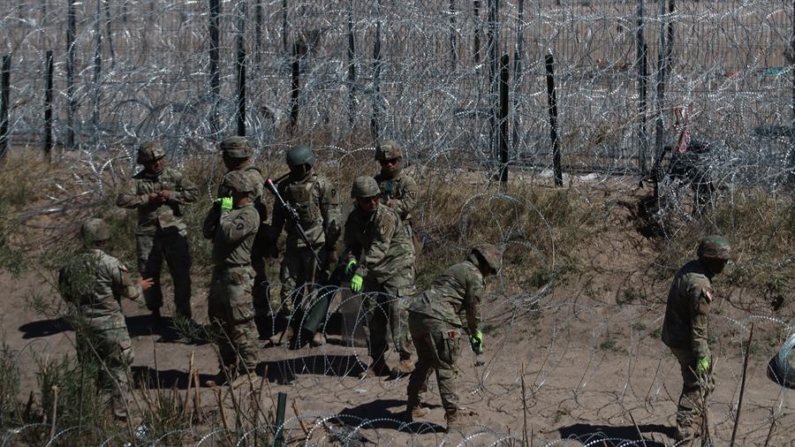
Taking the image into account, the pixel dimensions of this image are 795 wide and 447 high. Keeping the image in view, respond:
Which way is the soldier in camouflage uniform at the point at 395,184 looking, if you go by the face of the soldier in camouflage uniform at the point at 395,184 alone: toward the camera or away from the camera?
toward the camera

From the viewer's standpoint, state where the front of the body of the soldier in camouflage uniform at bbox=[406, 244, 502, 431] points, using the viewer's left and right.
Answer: facing to the right of the viewer

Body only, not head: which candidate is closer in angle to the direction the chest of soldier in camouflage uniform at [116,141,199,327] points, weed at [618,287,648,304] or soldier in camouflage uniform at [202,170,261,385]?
the soldier in camouflage uniform

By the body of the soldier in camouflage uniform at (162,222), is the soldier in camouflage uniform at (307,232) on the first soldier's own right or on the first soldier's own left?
on the first soldier's own left

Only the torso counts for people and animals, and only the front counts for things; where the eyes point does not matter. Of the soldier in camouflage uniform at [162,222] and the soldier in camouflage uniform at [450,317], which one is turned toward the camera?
the soldier in camouflage uniform at [162,222]

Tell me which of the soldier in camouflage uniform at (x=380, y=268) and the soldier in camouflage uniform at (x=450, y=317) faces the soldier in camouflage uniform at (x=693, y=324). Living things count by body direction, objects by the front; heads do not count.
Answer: the soldier in camouflage uniform at (x=450, y=317)

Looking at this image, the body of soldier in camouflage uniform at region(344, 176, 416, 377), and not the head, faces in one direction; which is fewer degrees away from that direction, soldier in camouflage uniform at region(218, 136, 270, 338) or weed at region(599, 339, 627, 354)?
the soldier in camouflage uniform

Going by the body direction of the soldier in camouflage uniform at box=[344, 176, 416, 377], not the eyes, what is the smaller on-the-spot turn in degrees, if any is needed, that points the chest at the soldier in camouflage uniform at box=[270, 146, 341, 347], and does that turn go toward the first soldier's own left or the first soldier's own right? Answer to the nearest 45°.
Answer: approximately 90° to the first soldier's own right

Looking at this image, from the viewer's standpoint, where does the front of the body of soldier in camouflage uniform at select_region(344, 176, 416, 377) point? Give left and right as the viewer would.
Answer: facing the viewer and to the left of the viewer

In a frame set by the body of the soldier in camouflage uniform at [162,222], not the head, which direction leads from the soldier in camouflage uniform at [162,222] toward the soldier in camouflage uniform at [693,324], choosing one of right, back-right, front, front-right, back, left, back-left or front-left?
front-left

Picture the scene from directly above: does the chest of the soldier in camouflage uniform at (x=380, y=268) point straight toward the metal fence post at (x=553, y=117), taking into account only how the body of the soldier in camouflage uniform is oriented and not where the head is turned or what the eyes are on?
no

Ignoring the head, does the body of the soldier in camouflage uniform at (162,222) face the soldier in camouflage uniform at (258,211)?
no

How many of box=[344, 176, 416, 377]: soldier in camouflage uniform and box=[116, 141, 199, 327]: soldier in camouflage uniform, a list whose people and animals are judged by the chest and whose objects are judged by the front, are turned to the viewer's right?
0

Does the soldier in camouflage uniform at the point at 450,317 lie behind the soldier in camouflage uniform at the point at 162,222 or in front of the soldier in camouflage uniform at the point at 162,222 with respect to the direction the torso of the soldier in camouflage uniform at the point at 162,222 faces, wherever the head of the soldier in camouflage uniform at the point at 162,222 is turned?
in front

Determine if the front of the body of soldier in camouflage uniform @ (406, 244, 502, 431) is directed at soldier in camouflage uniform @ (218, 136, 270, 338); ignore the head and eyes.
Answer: no

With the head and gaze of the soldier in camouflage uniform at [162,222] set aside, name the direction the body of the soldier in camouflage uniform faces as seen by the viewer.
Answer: toward the camera

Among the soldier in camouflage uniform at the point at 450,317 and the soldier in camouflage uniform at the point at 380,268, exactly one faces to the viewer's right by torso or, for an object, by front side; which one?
the soldier in camouflage uniform at the point at 450,317

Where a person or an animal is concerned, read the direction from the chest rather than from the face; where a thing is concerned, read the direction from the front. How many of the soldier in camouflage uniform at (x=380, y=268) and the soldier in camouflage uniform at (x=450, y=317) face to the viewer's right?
1

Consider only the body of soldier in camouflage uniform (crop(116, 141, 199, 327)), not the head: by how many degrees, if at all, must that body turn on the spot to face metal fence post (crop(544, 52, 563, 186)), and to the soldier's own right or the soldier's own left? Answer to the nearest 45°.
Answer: approximately 90° to the soldier's own left

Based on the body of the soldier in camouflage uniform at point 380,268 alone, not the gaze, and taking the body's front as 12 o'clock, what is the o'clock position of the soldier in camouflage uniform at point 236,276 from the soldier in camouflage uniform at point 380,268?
the soldier in camouflage uniform at point 236,276 is roughly at 1 o'clock from the soldier in camouflage uniform at point 380,268.

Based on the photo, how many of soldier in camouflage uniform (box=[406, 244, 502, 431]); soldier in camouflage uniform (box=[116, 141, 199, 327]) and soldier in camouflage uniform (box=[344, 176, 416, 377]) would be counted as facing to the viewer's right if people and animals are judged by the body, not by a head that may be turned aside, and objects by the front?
1
